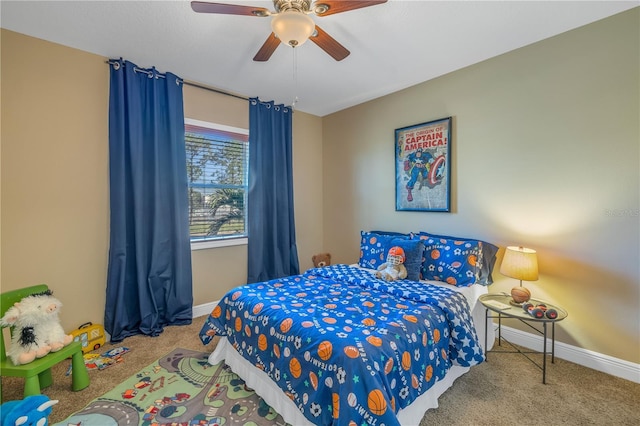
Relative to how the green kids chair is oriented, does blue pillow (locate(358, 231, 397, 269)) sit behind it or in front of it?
in front

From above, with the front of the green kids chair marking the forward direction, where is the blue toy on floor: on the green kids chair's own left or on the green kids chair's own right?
on the green kids chair's own right

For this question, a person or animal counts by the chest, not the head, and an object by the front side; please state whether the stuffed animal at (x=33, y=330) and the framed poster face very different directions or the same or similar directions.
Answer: very different directions

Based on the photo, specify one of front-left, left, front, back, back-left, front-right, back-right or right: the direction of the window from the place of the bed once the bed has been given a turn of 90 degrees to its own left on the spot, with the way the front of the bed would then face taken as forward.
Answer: back

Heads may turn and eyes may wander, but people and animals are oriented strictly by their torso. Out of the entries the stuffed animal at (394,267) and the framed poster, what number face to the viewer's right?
0

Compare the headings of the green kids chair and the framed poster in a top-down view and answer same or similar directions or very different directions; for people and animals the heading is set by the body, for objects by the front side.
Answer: very different directions

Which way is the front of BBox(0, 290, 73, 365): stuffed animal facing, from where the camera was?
facing the viewer and to the right of the viewer

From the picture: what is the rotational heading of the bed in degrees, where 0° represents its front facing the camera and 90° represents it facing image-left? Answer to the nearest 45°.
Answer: approximately 45°

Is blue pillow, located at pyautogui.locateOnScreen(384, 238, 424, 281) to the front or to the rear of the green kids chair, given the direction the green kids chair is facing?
to the front

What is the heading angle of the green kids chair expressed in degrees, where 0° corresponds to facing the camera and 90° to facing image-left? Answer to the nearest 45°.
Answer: approximately 315°

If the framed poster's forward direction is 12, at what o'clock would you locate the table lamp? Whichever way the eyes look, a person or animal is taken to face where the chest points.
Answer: The table lamp is roughly at 9 o'clock from the framed poster.
